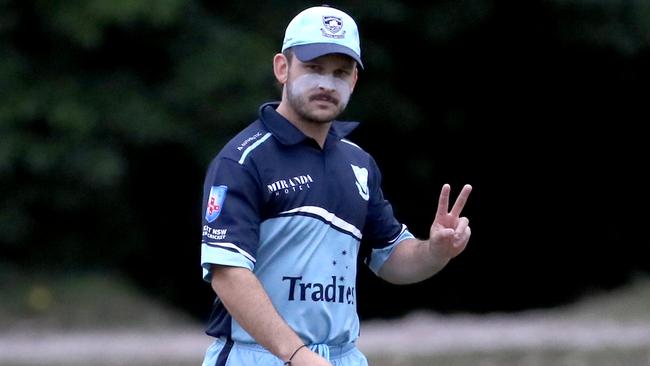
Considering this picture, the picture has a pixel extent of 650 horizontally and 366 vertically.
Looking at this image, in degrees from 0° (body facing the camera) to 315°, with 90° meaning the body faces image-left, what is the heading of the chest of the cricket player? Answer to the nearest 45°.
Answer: approximately 315°
